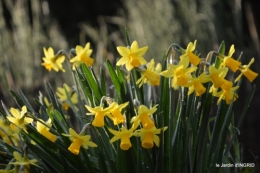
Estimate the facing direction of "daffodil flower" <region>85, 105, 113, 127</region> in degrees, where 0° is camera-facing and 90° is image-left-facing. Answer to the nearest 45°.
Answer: approximately 0°

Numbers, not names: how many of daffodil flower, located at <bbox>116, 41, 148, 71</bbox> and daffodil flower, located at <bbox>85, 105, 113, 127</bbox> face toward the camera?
2
